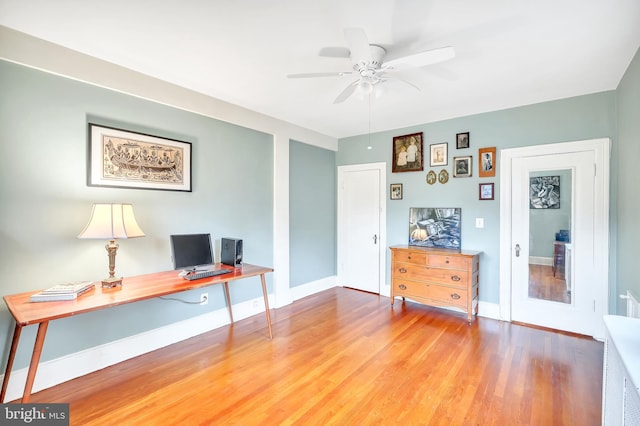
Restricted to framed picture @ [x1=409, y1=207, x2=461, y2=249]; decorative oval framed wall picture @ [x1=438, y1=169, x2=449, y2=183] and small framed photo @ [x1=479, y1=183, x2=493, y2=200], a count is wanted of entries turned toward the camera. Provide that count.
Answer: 3

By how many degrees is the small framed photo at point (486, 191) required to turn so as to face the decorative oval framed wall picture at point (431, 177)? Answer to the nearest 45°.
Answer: approximately 90° to its right

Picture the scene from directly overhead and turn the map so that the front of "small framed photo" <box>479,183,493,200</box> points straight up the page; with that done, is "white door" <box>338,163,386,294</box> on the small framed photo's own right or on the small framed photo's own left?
on the small framed photo's own right

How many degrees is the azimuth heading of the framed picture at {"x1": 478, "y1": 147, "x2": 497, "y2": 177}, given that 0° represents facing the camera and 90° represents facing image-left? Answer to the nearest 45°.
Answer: approximately 0°

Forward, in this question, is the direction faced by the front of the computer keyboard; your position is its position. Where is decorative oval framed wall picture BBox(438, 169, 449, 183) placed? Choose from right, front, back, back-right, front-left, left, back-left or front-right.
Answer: front-left

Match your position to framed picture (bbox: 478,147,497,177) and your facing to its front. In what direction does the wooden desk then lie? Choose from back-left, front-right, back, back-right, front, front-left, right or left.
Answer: front-right

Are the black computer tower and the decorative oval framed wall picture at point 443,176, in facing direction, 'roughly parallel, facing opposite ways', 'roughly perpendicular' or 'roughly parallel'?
roughly perpendicular
